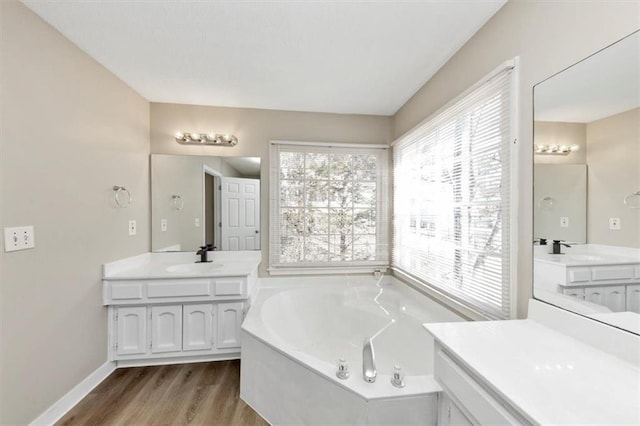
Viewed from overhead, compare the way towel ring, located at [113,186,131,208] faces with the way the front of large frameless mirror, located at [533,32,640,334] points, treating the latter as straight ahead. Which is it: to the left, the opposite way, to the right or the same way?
the opposite way

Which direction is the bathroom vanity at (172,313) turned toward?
toward the camera

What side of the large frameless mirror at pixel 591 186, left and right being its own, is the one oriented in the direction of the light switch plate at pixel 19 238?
front

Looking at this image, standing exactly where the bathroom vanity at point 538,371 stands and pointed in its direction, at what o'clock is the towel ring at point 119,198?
The towel ring is roughly at 1 o'clock from the bathroom vanity.

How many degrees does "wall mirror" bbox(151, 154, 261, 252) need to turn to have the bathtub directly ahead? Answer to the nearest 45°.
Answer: approximately 45° to its left

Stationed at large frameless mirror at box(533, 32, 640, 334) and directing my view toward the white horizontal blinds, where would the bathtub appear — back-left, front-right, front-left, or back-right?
front-left

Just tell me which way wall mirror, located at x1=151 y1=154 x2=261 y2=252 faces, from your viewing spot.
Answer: facing the viewer

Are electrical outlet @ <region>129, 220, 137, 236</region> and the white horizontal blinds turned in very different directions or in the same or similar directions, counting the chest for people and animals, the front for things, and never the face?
very different directions

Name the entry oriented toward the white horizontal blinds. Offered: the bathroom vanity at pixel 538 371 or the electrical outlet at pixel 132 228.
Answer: the electrical outlet

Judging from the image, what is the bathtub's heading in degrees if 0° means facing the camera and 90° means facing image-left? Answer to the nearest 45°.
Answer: approximately 45°

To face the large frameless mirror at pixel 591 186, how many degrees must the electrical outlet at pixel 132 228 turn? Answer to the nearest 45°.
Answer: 0° — it already faces it

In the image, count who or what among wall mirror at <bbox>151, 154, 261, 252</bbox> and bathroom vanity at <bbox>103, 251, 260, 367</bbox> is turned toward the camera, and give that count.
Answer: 2

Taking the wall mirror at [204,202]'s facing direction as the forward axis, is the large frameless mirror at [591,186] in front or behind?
in front
